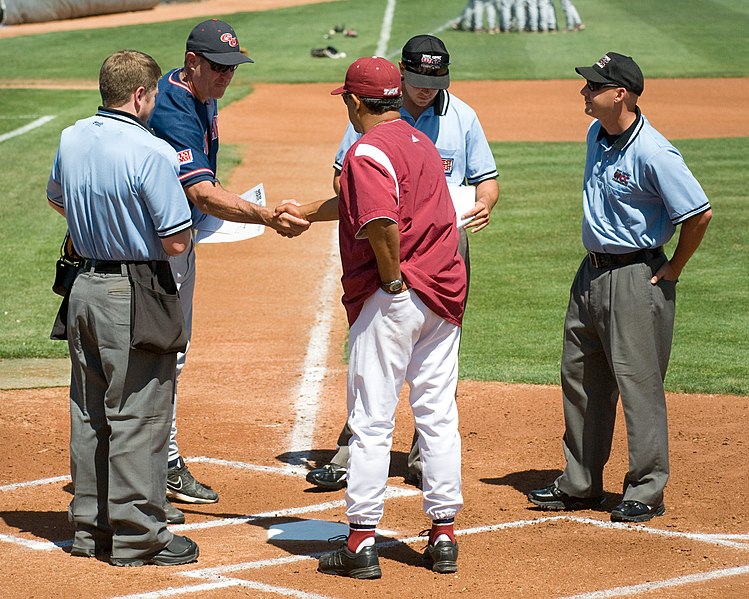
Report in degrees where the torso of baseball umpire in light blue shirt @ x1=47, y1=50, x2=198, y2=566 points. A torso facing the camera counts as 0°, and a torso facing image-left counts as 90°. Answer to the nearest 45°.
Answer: approximately 225°

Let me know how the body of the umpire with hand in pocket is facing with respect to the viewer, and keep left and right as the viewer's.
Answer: facing the viewer and to the left of the viewer

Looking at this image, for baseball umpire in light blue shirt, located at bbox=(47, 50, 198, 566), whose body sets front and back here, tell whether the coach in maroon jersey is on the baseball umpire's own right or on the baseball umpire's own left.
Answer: on the baseball umpire's own right

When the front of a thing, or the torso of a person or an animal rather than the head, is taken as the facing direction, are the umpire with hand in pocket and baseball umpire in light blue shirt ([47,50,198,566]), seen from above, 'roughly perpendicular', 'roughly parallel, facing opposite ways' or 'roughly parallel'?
roughly parallel, facing opposite ways

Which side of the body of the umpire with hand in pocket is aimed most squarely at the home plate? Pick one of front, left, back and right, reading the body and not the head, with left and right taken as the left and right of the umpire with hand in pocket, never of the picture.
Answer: front

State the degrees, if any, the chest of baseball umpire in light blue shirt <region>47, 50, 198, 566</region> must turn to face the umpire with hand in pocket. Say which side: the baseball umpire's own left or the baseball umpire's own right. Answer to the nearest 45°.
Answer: approximately 45° to the baseball umpire's own right

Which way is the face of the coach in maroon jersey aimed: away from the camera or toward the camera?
away from the camera

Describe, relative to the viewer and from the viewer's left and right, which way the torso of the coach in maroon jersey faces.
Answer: facing away from the viewer and to the left of the viewer

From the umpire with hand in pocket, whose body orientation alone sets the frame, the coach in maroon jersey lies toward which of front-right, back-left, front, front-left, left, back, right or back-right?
front

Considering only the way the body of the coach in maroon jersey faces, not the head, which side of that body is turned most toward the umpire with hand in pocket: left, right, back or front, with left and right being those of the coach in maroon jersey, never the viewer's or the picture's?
right

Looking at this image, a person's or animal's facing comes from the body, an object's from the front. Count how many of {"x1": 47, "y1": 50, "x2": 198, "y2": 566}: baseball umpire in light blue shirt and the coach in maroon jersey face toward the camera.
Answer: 0

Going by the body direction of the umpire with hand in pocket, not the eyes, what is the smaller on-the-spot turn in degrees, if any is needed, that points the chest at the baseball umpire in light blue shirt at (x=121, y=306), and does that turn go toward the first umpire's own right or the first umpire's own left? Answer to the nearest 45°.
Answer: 0° — they already face them

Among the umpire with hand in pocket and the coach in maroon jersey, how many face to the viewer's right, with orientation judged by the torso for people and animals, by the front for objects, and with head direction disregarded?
0
